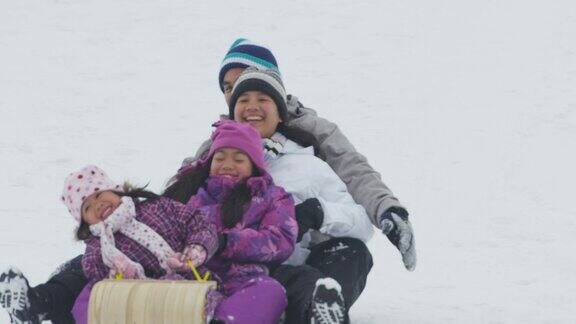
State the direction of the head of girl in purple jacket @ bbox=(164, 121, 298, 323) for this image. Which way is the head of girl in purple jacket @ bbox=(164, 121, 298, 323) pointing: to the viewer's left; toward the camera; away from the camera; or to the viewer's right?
toward the camera

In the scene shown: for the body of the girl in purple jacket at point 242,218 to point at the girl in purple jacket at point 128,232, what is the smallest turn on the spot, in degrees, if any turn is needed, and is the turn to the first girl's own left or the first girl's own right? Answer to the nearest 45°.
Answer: approximately 45° to the first girl's own right
